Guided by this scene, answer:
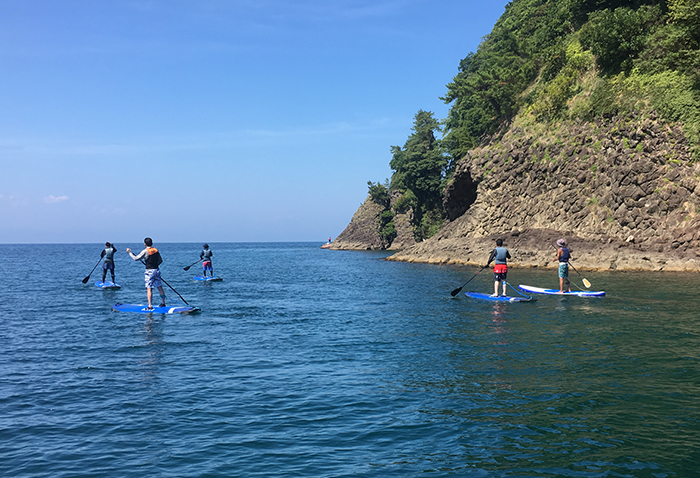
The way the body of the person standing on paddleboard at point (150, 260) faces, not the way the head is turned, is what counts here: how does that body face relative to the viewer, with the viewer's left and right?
facing away from the viewer and to the left of the viewer

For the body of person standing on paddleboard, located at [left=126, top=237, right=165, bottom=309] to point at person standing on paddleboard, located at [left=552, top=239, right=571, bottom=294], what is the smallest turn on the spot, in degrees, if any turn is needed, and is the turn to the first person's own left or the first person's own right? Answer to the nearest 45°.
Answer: approximately 135° to the first person's own right

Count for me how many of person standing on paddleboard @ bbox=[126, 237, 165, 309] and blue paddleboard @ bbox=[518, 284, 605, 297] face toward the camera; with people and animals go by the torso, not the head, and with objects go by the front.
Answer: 0
